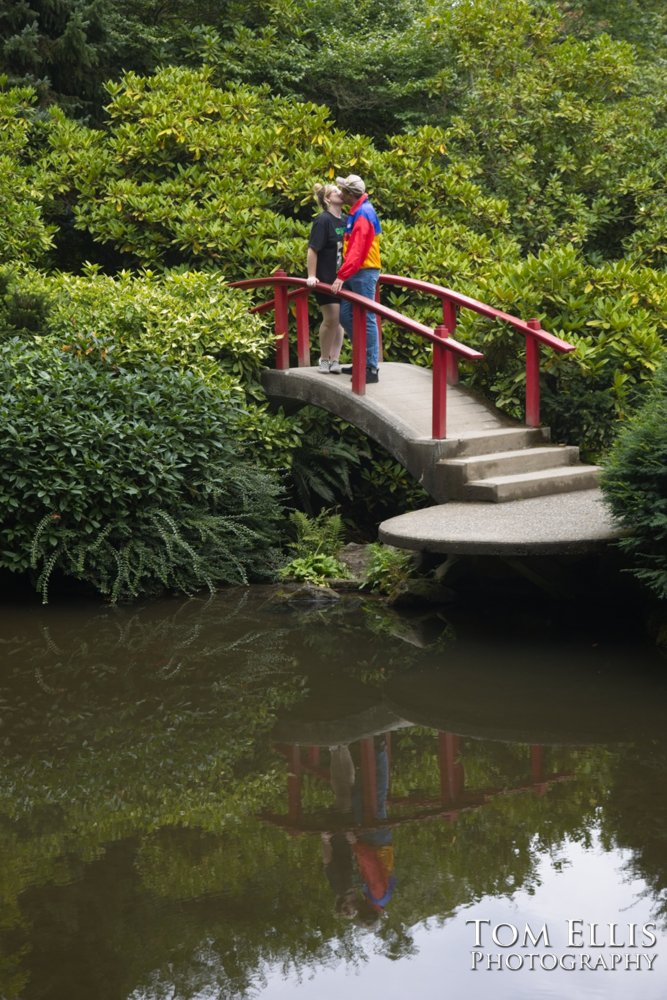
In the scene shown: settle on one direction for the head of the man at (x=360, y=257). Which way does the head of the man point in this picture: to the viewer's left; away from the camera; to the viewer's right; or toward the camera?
to the viewer's left

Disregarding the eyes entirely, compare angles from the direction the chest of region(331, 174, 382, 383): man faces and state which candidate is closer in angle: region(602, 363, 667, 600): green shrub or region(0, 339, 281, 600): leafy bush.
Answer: the leafy bush

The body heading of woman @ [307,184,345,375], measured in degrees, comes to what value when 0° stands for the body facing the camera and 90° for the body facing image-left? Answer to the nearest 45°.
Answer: approximately 315°

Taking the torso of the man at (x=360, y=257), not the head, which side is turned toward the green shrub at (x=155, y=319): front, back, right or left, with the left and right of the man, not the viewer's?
front

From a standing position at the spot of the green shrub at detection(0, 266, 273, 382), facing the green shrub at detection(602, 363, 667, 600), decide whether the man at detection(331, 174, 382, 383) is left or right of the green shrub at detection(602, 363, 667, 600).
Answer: left

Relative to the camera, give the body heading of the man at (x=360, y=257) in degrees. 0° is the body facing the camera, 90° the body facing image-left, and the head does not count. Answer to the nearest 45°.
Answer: approximately 90°

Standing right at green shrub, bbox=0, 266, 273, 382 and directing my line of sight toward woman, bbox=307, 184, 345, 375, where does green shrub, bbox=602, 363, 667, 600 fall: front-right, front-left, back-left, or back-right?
front-right

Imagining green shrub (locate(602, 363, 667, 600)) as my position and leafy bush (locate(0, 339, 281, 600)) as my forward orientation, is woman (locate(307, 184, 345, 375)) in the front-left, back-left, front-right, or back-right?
front-right

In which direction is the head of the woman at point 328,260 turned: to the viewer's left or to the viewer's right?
to the viewer's right

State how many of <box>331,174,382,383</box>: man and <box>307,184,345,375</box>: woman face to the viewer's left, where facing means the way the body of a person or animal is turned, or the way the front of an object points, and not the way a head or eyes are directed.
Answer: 1

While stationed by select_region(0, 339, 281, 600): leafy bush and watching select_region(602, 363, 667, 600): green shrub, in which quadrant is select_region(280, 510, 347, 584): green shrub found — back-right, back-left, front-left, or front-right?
front-left

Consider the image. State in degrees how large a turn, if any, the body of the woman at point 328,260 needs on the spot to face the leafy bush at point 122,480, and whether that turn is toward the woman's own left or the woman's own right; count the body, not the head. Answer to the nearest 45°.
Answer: approximately 90° to the woman's own right
